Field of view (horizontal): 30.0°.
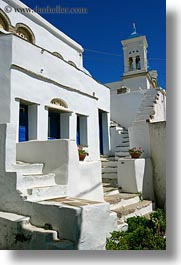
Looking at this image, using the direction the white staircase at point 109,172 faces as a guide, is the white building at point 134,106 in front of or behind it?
behind

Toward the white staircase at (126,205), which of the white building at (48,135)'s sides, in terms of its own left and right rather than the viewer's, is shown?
front

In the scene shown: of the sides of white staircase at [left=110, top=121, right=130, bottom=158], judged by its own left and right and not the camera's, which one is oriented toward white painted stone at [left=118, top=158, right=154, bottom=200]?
front

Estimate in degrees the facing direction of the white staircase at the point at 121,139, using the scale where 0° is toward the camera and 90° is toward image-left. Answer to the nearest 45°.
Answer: approximately 0°

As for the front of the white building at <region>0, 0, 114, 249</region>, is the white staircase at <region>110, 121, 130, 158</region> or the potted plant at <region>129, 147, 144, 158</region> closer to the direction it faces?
the potted plant

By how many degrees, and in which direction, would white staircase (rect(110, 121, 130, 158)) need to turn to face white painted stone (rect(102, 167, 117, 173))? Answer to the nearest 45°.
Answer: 0° — it already faces it

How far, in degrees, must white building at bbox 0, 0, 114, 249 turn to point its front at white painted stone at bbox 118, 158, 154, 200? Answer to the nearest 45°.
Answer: approximately 45° to its left
